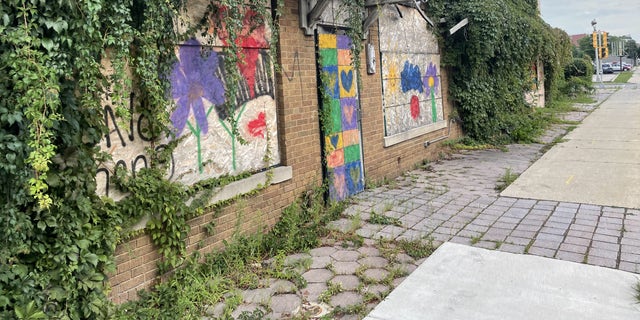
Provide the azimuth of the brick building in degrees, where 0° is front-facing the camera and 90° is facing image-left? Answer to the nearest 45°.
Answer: approximately 315°

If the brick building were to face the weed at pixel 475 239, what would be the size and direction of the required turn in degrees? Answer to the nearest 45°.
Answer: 0° — it already faces it
